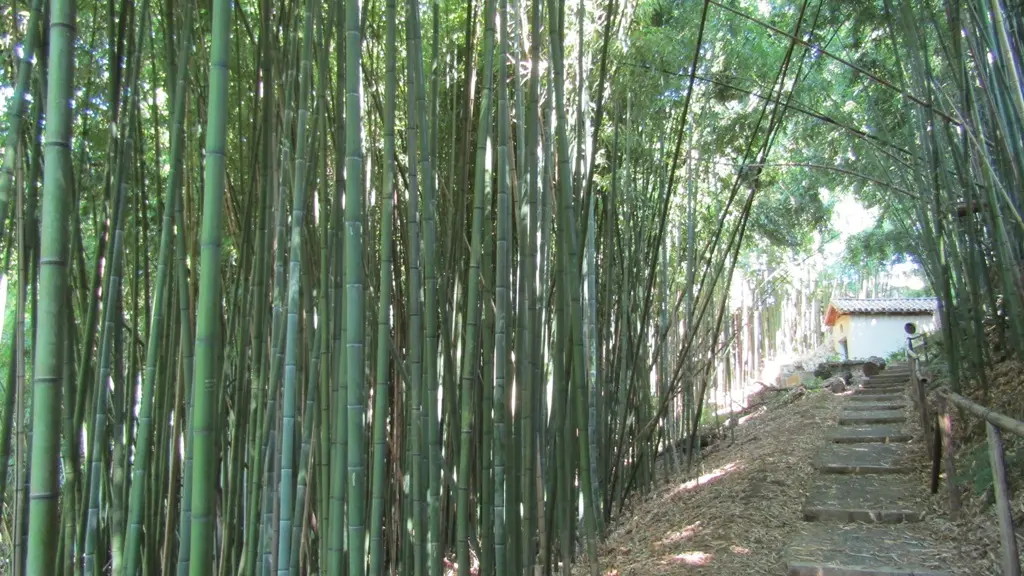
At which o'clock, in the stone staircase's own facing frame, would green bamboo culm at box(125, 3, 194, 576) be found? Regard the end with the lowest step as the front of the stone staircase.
The green bamboo culm is roughly at 1 o'clock from the stone staircase.

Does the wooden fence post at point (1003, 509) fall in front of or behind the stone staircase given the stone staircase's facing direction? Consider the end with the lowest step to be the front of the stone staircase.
in front

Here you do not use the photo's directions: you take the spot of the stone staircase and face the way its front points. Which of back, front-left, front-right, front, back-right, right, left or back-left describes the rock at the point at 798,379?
back

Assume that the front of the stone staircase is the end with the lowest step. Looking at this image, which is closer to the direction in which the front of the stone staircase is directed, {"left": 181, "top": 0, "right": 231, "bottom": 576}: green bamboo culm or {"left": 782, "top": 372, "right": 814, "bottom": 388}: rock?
the green bamboo culm

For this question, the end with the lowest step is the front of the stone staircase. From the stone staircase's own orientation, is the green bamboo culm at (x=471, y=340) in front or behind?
in front

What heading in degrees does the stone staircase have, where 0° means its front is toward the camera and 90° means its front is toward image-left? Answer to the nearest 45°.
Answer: approximately 0°

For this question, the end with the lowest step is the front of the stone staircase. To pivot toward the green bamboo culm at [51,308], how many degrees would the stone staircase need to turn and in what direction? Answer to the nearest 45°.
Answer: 0° — it already faces it

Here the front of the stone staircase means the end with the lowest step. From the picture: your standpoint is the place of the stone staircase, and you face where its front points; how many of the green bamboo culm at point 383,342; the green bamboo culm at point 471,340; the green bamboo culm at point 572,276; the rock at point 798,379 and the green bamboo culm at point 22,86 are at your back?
1

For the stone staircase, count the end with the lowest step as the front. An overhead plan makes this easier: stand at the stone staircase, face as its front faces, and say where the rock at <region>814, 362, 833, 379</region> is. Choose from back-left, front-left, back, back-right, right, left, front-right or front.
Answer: back

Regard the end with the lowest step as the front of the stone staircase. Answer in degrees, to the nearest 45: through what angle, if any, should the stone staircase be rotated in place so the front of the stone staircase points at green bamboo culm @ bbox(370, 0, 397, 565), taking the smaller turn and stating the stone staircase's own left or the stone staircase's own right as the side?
0° — it already faces it

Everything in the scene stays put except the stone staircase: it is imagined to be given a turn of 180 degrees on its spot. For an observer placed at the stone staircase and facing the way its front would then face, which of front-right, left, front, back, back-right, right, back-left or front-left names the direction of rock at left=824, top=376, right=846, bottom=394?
front
